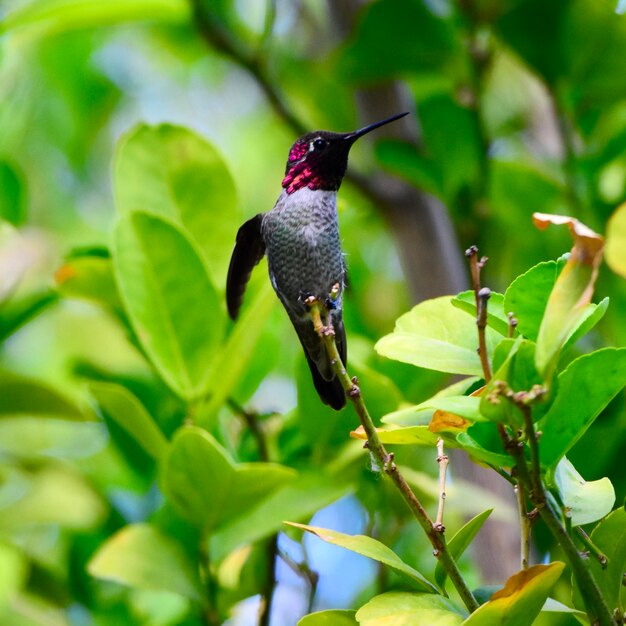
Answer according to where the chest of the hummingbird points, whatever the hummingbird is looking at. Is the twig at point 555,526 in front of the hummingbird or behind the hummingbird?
in front

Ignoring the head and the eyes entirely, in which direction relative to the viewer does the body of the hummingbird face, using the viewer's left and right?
facing the viewer and to the right of the viewer

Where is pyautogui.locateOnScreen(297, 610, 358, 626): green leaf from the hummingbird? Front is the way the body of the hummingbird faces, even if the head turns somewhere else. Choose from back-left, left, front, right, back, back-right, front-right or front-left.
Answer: front-right
